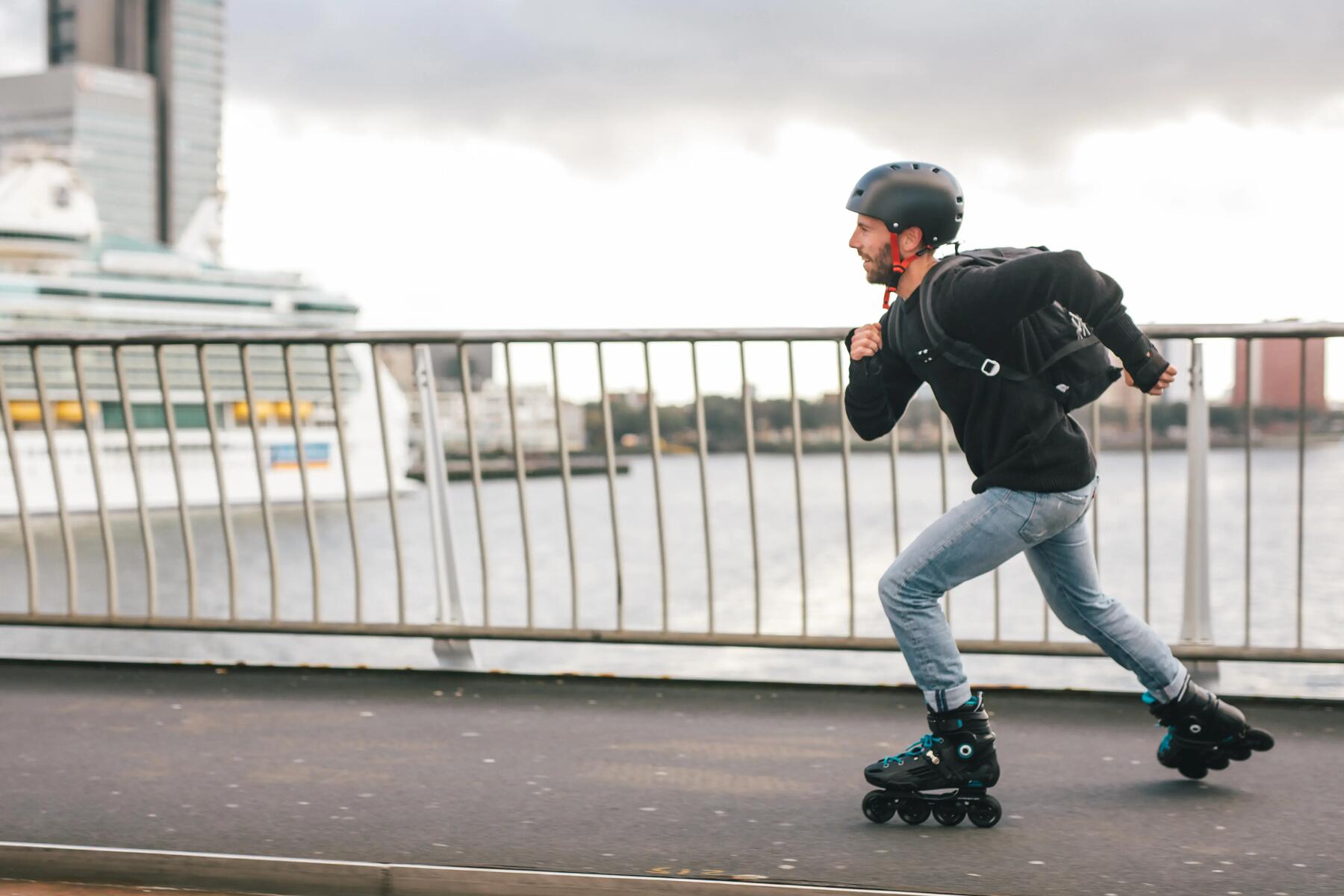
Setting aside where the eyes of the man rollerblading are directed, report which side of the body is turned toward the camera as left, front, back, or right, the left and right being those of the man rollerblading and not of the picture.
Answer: left

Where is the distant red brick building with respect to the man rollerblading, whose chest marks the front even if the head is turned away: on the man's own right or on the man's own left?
on the man's own right

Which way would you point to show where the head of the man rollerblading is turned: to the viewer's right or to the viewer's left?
to the viewer's left
